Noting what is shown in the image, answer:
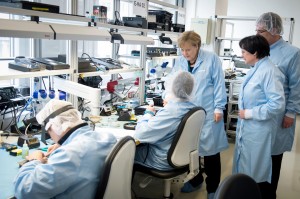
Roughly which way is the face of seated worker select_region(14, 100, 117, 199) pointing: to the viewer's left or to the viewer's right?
to the viewer's left

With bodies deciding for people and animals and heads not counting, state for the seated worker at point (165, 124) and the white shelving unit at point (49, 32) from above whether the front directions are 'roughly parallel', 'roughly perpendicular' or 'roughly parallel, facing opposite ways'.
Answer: roughly parallel, facing opposite ways

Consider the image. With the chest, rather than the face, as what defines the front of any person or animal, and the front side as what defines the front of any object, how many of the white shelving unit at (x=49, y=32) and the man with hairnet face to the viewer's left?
1

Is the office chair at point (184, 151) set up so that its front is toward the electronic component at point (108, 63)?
yes

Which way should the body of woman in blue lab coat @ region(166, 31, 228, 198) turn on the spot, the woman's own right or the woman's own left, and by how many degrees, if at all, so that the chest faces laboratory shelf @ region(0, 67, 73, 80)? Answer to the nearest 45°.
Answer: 0° — they already face it

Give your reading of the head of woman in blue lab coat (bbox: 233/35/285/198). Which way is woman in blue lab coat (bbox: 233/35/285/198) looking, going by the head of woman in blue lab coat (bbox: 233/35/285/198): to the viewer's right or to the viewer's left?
to the viewer's left

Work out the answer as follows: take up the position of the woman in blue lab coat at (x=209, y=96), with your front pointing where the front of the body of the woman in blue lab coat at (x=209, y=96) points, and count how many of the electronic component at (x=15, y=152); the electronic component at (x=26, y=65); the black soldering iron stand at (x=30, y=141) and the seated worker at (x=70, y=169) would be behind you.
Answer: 0

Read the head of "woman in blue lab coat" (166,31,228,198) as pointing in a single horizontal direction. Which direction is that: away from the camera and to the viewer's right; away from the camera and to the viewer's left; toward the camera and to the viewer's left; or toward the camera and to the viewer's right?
toward the camera and to the viewer's left

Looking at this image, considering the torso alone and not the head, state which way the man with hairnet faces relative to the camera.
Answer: to the viewer's left

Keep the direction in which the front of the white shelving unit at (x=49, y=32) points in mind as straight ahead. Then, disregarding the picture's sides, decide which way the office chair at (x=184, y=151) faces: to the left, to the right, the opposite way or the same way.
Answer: the opposite way

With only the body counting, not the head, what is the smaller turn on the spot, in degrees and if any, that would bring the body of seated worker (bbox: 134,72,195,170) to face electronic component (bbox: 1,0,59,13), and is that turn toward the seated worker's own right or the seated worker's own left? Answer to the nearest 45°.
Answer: approximately 45° to the seated worker's own left

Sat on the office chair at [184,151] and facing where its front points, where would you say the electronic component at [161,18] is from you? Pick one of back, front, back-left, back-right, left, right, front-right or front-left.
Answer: front-right

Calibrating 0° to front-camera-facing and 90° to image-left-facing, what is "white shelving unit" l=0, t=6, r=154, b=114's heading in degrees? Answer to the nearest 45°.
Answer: approximately 315°

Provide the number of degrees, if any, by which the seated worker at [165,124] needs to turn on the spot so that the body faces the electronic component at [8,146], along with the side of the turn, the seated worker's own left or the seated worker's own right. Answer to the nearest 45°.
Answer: approximately 45° to the seated worker's own left
